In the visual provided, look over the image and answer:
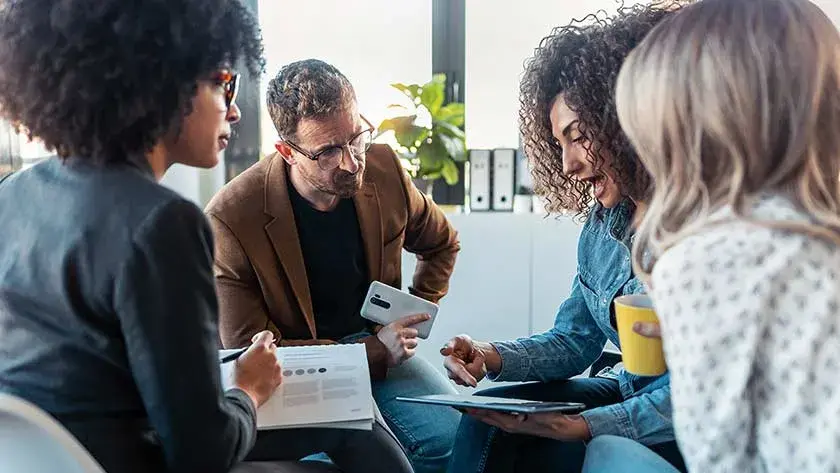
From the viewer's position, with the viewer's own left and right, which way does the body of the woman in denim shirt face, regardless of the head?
facing the viewer and to the left of the viewer

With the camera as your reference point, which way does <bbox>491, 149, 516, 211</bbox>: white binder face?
facing the viewer

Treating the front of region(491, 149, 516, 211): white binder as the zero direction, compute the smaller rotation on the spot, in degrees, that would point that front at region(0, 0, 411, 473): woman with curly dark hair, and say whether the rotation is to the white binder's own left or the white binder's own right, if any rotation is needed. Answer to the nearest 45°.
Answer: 0° — it already faces them

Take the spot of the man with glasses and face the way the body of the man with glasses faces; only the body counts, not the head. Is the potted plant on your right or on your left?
on your left

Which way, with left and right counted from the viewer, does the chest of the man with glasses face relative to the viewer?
facing the viewer and to the right of the viewer

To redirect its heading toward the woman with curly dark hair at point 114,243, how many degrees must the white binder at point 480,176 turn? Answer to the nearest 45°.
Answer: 0° — it already faces them

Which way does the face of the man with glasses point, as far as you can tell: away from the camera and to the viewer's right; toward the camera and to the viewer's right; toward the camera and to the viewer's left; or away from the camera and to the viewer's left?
toward the camera and to the viewer's right

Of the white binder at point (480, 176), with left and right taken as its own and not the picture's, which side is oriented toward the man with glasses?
front

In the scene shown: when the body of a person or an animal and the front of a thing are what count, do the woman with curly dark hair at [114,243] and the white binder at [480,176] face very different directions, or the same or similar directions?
very different directions

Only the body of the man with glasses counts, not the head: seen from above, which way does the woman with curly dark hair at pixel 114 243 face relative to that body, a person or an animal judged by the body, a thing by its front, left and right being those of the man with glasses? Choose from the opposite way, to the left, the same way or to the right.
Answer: to the left

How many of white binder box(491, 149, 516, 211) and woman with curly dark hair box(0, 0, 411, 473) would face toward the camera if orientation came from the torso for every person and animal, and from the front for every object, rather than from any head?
1

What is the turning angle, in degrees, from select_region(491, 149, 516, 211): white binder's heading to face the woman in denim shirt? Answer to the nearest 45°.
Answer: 0° — it already faces them

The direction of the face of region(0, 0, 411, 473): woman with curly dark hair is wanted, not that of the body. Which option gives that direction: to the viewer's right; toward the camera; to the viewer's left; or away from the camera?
to the viewer's right

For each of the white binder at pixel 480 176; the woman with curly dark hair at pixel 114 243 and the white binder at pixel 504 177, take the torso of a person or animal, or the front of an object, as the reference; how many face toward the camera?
2

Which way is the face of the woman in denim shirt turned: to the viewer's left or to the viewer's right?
to the viewer's left

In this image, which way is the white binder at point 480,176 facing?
toward the camera

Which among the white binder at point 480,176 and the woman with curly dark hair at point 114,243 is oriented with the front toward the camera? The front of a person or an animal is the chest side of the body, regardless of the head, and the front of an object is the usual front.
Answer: the white binder

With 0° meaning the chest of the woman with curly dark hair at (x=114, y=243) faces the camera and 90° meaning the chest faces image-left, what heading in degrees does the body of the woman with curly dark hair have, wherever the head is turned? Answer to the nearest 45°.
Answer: approximately 225°

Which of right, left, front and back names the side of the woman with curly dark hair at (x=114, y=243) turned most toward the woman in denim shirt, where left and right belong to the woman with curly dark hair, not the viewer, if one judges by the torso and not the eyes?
front
